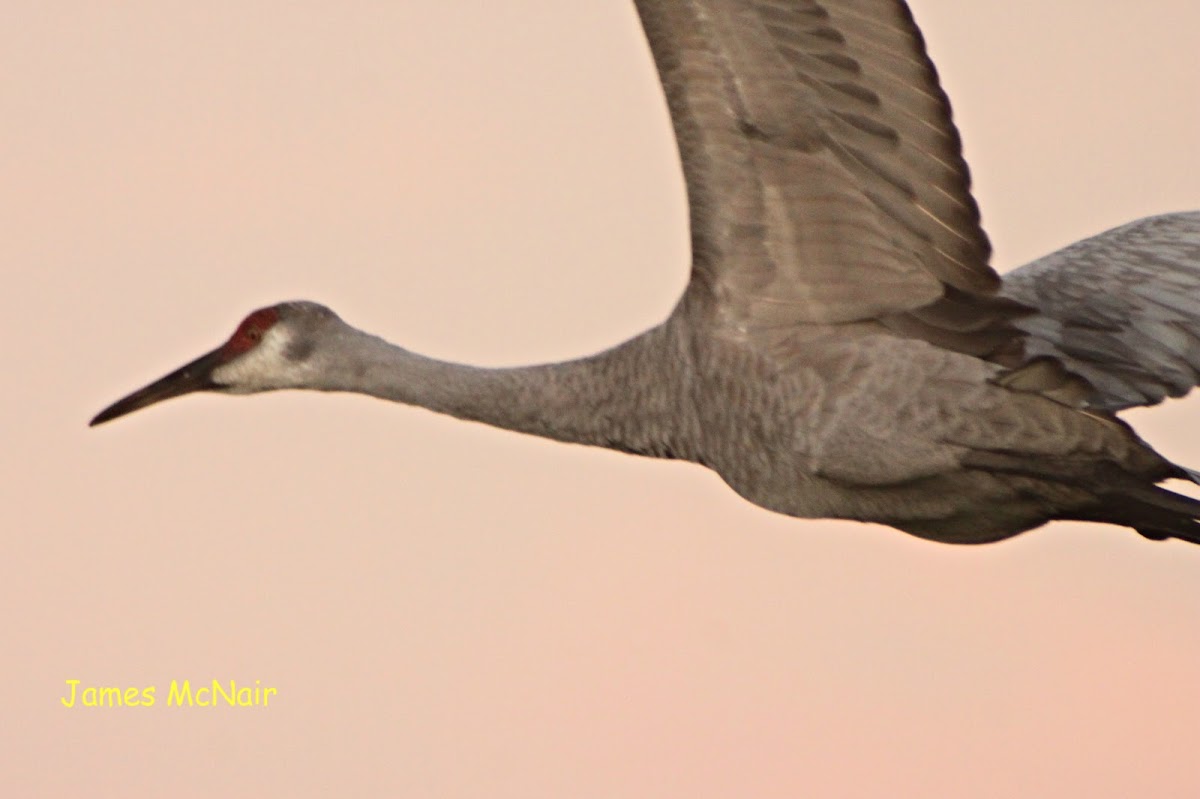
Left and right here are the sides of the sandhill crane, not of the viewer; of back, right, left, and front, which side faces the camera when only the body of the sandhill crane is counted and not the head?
left
